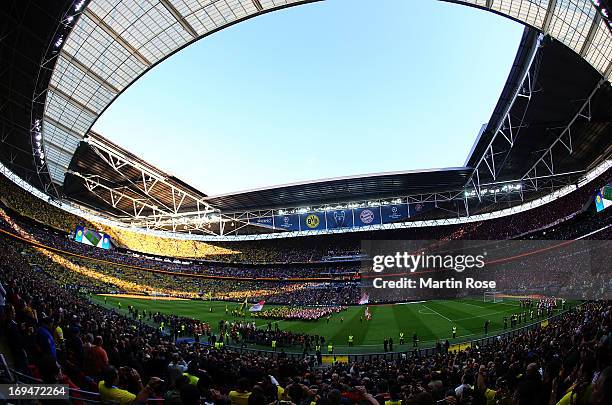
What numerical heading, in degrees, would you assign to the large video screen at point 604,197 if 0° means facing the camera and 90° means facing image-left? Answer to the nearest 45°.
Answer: approximately 45°
